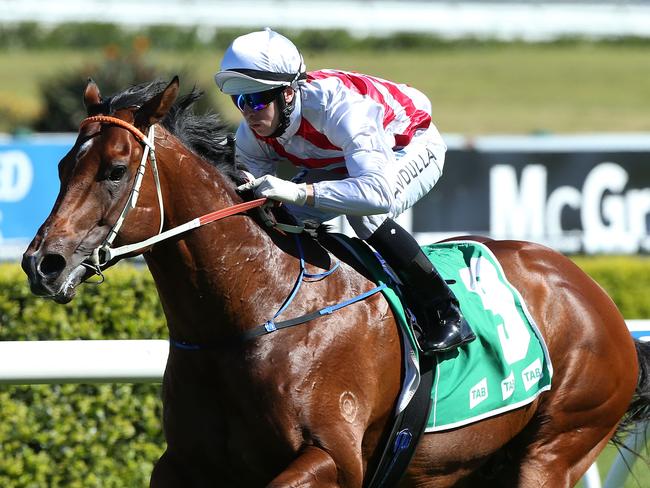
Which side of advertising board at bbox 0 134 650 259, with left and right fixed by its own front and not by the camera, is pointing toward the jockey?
front

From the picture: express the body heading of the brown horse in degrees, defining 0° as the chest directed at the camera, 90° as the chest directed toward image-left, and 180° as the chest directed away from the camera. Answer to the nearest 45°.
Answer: approximately 45°

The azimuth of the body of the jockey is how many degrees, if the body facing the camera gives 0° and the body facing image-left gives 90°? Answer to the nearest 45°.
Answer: approximately 45°

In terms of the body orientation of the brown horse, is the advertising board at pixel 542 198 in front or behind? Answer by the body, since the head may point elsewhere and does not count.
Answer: behind

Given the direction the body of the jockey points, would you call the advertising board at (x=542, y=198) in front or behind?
behind

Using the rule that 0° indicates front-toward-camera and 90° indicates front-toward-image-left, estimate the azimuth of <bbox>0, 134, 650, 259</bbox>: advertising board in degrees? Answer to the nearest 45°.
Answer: approximately 0°

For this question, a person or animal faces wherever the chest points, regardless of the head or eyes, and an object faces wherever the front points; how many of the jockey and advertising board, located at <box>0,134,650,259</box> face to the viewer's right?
0

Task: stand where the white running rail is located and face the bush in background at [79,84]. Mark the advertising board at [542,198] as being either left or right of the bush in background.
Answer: right

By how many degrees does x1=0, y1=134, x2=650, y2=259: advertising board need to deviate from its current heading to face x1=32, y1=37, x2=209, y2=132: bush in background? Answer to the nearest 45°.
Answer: approximately 135° to its right
